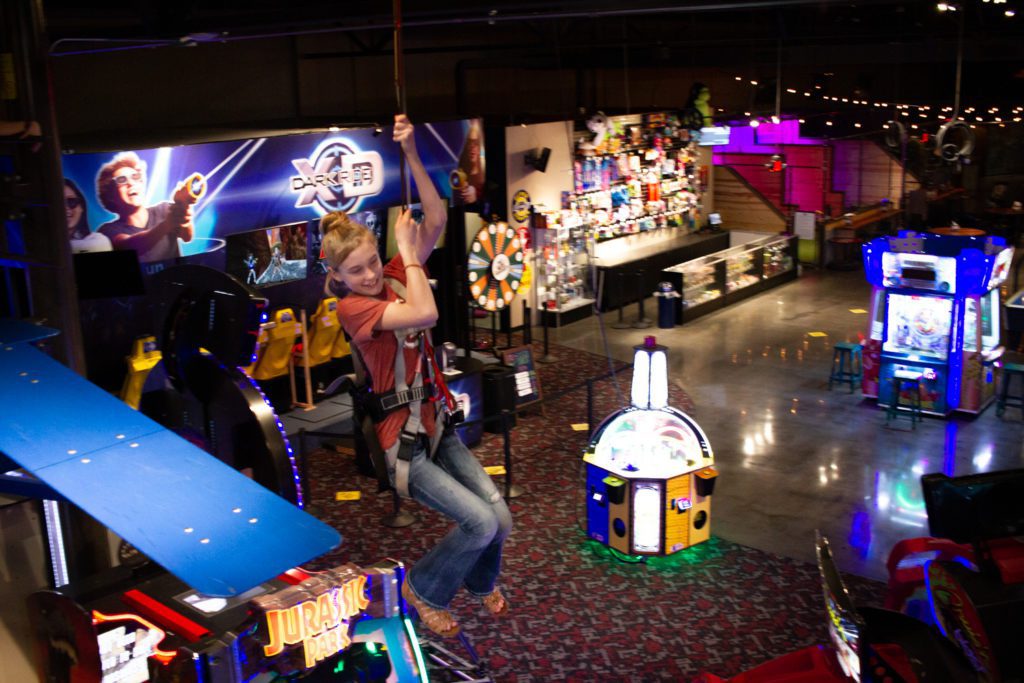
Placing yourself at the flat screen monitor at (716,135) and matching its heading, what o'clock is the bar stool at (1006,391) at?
The bar stool is roughly at 11 o'clock from the flat screen monitor.

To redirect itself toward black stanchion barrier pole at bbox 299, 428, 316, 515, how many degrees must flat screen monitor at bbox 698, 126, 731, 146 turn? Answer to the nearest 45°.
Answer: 0° — it already faces it

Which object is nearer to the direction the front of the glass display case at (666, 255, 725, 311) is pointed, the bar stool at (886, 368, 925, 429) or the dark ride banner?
the bar stool

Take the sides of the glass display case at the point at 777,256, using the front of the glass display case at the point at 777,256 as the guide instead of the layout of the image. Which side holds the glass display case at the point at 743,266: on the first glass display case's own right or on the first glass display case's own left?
on the first glass display case's own right

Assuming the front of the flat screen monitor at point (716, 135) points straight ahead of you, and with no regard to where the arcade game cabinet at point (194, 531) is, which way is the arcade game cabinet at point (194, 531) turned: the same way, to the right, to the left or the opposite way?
to the left

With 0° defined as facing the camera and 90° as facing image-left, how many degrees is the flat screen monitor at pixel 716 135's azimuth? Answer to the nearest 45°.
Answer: approximately 0°

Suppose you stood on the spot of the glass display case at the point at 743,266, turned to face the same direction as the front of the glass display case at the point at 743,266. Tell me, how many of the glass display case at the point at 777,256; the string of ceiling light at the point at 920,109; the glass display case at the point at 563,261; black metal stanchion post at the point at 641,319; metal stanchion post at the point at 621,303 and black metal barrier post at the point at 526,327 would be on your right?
4

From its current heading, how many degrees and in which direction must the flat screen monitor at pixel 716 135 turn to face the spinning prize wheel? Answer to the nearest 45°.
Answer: approximately 45° to its right
